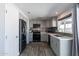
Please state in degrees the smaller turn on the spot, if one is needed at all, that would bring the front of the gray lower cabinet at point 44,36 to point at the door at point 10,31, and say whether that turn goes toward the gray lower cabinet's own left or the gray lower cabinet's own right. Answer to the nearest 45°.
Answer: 0° — it already faces it

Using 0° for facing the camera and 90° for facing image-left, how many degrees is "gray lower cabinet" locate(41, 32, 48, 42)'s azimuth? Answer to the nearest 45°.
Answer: approximately 0°
